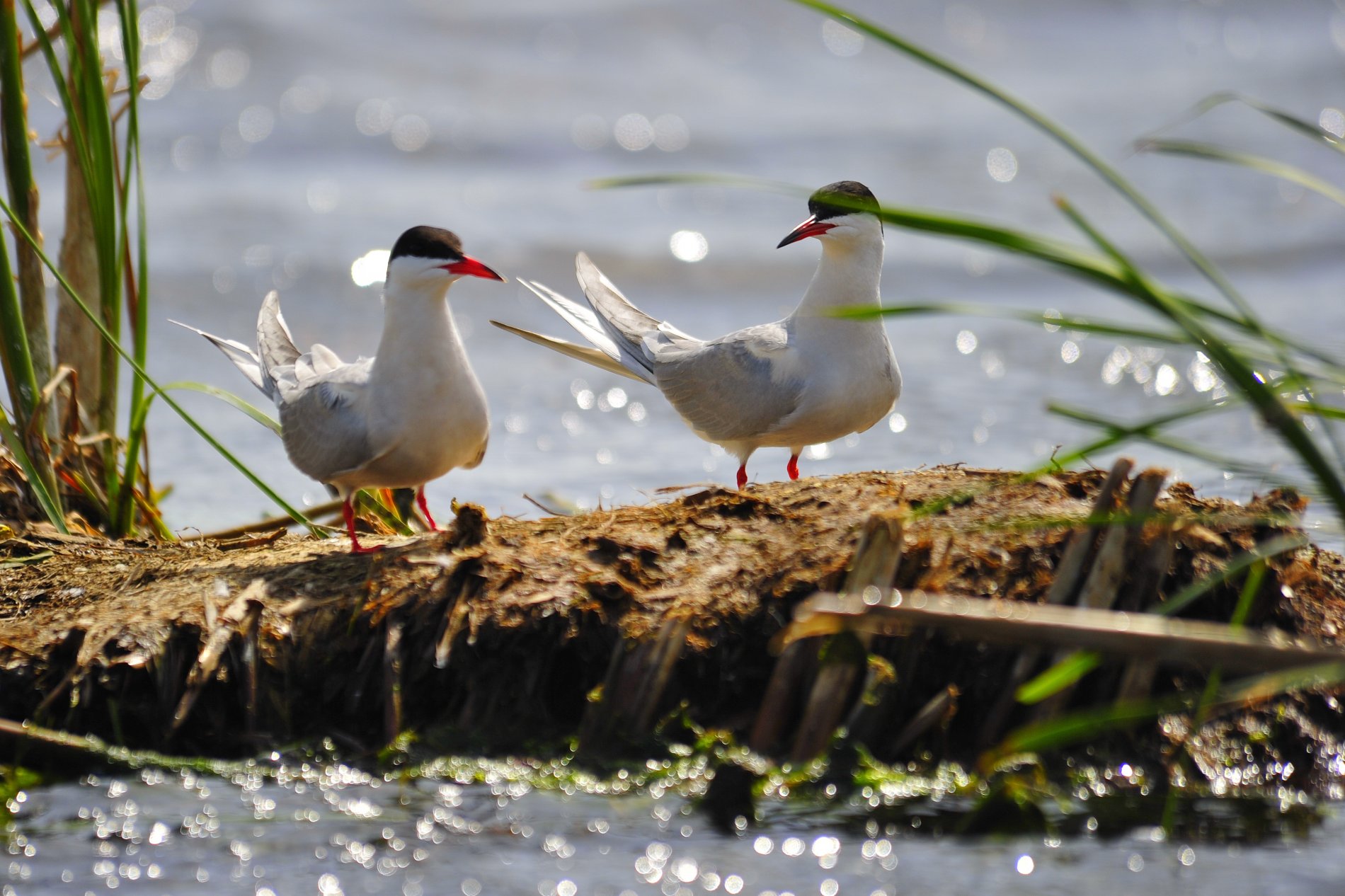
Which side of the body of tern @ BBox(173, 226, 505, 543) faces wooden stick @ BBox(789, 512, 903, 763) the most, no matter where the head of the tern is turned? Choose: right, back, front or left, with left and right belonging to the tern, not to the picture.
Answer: front

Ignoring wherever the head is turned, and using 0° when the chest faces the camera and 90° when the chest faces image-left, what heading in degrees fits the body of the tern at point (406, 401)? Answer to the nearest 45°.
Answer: approximately 315°

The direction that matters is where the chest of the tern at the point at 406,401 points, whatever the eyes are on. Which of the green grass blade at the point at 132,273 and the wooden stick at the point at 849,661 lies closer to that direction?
the wooden stick

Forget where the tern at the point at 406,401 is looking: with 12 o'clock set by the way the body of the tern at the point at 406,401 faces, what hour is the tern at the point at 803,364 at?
the tern at the point at 803,364 is roughly at 10 o'clock from the tern at the point at 406,401.

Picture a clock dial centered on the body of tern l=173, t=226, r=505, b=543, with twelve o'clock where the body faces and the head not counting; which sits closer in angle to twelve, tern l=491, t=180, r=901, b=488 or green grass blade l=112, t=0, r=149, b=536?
the tern

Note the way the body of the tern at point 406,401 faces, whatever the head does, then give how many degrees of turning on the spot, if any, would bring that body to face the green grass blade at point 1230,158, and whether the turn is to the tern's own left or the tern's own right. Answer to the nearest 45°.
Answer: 0° — it already faces it

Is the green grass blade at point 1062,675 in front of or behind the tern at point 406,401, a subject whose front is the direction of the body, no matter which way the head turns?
in front

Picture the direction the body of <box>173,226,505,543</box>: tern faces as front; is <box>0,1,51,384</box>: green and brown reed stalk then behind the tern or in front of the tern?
behind

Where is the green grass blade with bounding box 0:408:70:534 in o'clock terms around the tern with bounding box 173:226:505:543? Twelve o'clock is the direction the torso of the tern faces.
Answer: The green grass blade is roughly at 5 o'clock from the tern.

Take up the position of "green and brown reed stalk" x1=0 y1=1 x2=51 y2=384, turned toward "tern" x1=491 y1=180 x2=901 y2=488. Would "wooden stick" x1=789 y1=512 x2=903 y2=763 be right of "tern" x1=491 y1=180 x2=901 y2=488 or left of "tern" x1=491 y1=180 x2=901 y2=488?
right
